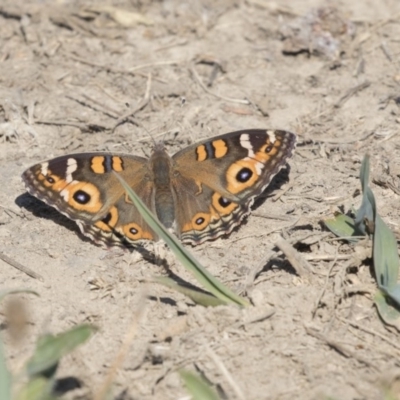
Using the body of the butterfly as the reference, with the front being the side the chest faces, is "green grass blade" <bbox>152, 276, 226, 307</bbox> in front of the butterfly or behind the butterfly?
behind

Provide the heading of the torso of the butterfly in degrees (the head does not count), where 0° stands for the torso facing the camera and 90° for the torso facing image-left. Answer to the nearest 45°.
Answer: approximately 180°

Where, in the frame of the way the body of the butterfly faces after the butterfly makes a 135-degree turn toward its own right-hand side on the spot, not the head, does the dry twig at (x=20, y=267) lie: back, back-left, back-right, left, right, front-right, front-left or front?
right

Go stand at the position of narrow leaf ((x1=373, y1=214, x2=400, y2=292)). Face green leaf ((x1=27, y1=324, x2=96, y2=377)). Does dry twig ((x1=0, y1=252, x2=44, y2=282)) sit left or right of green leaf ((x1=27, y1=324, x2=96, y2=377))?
right

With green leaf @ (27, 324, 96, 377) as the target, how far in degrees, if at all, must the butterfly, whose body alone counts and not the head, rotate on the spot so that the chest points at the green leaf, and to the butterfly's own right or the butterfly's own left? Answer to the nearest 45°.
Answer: approximately 180°

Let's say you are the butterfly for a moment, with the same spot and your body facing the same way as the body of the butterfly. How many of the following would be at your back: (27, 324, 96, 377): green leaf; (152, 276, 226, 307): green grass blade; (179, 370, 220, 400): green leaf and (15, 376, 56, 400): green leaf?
4

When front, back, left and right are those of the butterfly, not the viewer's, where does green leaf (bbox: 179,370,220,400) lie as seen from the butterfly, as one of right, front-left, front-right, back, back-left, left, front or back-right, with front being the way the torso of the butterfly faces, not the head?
back

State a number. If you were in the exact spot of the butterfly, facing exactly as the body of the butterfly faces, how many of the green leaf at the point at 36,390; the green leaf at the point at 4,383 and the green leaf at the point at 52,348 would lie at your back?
3

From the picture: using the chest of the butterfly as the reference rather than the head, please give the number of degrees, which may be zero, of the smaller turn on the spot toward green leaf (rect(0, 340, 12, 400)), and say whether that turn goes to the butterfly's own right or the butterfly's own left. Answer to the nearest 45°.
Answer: approximately 180°
